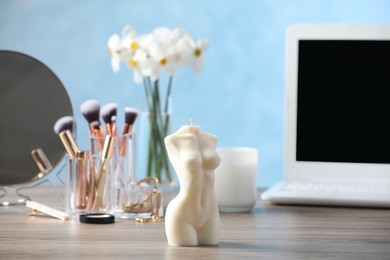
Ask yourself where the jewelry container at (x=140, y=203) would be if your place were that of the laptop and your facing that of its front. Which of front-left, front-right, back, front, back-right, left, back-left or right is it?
front-right

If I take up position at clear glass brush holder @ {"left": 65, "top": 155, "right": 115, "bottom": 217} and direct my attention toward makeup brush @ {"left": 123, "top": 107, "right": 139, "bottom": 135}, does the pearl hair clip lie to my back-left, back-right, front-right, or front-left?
back-left

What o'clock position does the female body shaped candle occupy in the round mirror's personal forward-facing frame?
The female body shaped candle is roughly at 11 o'clock from the round mirror.

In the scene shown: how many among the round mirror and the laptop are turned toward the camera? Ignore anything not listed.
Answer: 2

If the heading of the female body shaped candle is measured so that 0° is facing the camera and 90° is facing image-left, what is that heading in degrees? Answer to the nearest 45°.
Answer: approximately 315°

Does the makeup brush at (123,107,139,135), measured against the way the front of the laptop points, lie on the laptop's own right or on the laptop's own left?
on the laptop's own right

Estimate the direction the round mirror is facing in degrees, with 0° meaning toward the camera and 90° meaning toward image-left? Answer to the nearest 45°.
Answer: approximately 0°
